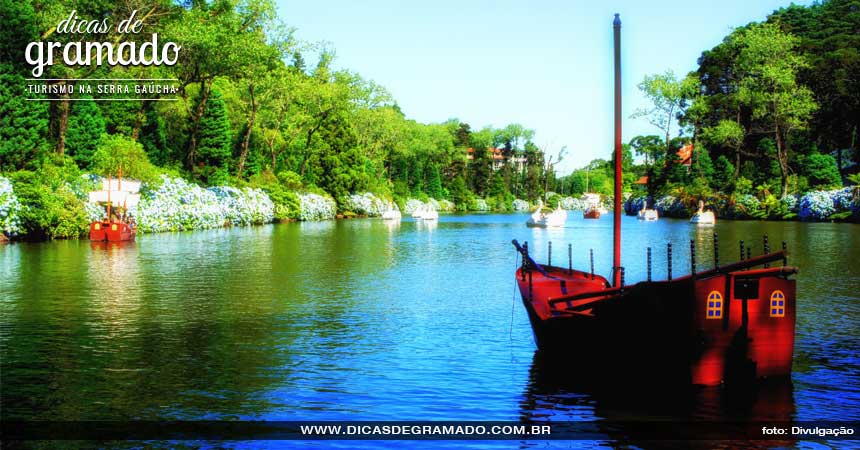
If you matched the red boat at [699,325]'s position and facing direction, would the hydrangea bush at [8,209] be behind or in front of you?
in front

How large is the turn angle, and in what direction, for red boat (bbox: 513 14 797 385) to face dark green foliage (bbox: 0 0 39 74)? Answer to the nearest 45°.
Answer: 0° — it already faces it

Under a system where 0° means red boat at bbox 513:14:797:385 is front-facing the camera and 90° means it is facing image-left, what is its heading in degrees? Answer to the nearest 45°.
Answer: approximately 135°

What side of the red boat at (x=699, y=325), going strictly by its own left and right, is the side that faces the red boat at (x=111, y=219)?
front

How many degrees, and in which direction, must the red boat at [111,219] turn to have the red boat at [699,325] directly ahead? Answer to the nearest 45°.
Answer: approximately 135° to its right

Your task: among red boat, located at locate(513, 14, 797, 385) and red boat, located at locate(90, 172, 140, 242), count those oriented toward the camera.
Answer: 0

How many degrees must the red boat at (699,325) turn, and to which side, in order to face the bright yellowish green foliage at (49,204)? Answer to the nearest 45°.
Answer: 0° — it already faces it

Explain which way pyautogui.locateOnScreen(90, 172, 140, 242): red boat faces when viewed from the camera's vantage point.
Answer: facing away from the viewer and to the right of the viewer
